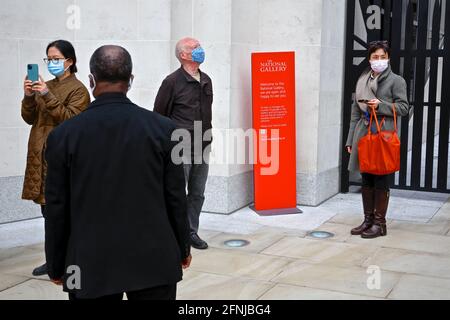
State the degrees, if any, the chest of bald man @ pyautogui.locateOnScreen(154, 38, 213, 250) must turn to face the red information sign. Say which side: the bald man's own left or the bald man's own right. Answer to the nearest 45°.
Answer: approximately 90° to the bald man's own left

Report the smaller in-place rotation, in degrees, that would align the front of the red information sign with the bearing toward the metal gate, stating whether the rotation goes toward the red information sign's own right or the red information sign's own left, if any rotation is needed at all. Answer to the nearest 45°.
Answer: approximately 135° to the red information sign's own left

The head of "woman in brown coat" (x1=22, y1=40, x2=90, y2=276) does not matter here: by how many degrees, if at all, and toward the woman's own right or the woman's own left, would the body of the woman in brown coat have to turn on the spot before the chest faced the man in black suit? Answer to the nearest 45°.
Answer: approximately 45° to the woman's own left

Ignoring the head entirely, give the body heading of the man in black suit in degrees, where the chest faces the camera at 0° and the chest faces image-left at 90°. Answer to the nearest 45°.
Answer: approximately 180°

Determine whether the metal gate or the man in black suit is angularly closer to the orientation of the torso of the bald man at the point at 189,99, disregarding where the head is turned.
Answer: the man in black suit

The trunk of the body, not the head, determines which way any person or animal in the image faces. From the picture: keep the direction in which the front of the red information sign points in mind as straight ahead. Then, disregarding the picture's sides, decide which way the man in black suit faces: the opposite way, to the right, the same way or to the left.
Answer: the opposite way

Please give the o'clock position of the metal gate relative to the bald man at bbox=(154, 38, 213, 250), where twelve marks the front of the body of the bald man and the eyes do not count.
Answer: The metal gate is roughly at 9 o'clock from the bald man.

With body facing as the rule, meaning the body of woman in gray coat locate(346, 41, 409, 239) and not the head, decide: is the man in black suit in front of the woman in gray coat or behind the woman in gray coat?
in front

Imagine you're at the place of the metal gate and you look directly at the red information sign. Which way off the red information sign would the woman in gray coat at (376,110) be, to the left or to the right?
left

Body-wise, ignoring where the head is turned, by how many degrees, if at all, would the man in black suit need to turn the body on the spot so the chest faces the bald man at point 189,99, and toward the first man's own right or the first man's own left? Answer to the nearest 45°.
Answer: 0° — they already face them

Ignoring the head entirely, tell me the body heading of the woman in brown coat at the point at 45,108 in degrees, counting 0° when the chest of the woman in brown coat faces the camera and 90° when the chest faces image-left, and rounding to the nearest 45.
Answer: approximately 45°

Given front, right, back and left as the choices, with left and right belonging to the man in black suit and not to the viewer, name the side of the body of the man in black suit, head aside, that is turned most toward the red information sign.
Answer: front

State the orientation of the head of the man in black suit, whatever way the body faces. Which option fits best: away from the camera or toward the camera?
away from the camera
